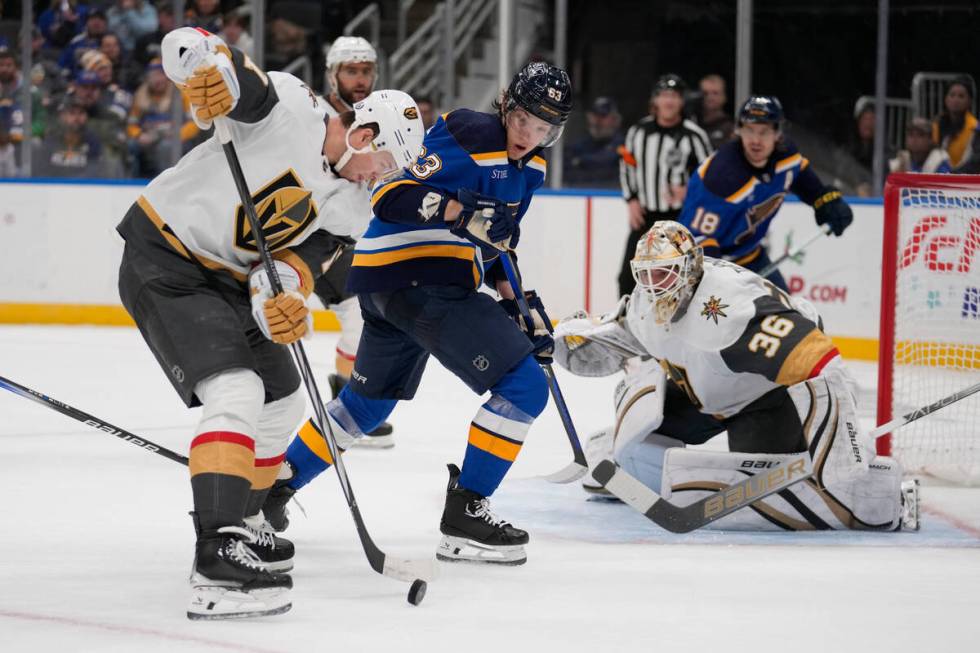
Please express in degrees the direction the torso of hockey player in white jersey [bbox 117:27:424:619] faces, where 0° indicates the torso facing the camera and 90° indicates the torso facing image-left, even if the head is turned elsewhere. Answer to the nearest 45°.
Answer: approximately 315°

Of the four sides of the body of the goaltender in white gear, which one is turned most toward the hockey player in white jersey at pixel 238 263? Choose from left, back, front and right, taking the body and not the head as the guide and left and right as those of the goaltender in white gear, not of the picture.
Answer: front

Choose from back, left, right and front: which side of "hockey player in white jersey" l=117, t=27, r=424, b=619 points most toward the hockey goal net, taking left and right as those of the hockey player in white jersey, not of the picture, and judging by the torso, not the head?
left

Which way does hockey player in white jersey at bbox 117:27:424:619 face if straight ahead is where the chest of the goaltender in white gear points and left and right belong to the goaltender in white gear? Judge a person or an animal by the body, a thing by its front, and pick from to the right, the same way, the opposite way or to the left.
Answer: to the left

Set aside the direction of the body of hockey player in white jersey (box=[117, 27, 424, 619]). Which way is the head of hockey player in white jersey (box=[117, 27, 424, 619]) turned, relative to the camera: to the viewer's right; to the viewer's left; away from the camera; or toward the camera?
to the viewer's right

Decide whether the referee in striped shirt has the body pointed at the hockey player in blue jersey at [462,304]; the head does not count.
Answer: yes

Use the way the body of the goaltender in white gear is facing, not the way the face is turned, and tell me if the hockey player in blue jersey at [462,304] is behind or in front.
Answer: in front
